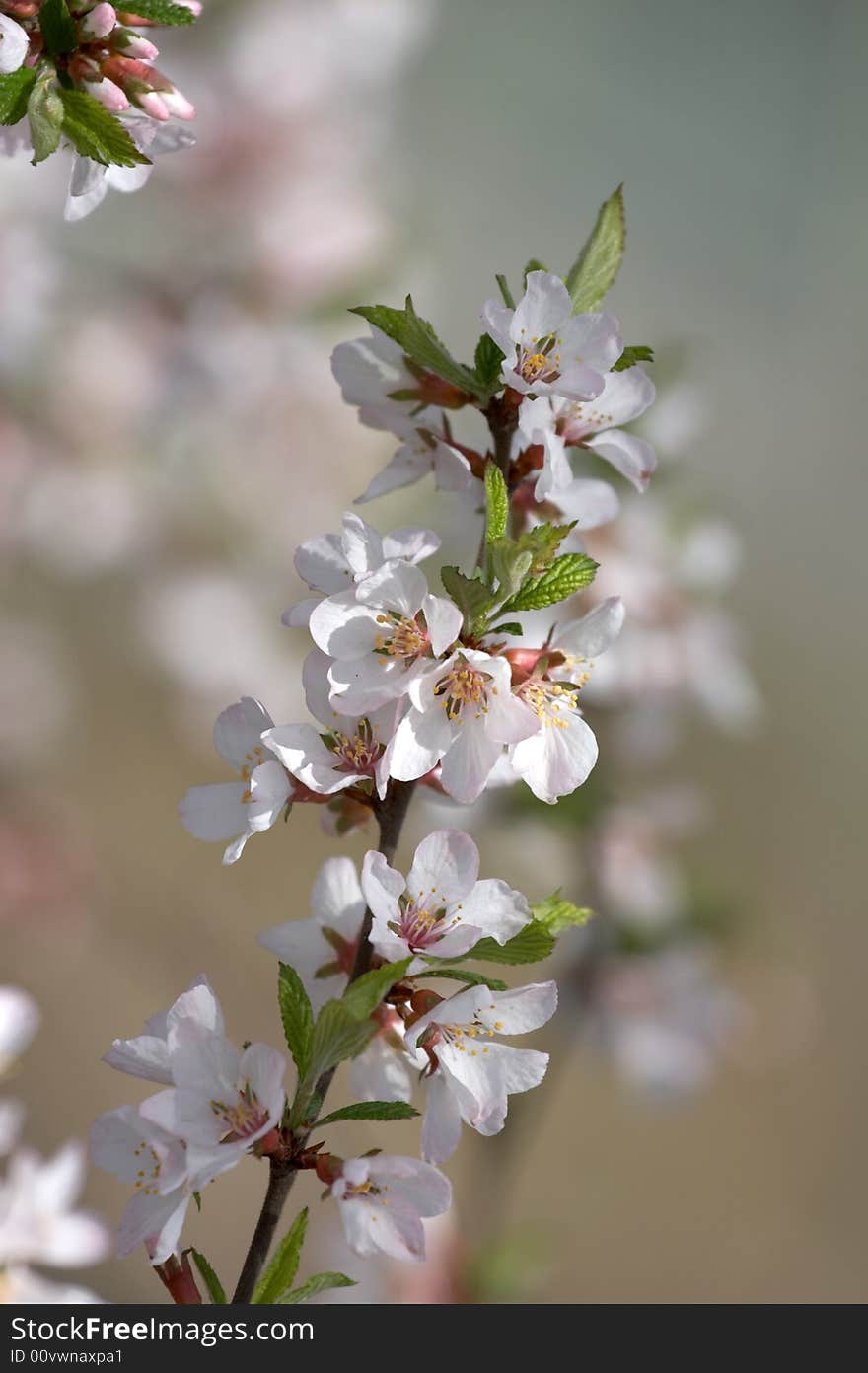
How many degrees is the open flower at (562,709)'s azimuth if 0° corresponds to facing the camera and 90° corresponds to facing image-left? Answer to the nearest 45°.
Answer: approximately 315°

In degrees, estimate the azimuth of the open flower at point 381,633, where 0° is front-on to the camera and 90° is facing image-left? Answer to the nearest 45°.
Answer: approximately 45°
